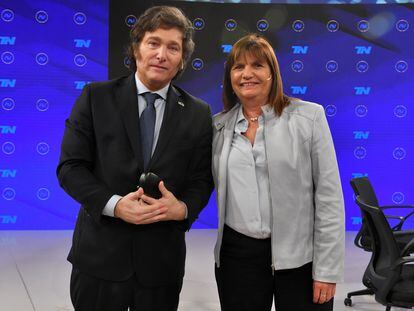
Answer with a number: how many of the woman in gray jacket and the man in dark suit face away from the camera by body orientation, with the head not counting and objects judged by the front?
0

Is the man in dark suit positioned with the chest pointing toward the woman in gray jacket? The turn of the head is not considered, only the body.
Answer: no

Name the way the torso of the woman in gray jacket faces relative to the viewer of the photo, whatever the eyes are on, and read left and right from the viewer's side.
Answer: facing the viewer and to the left of the viewer

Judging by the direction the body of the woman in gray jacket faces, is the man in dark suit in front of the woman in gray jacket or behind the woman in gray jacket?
in front

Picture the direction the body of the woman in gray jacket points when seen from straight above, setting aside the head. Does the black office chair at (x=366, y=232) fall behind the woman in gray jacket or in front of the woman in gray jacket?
behind

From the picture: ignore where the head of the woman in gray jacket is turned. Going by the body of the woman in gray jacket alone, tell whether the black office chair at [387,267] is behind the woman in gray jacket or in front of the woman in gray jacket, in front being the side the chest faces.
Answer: behind

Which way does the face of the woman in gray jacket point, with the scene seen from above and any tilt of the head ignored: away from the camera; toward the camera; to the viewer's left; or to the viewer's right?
toward the camera

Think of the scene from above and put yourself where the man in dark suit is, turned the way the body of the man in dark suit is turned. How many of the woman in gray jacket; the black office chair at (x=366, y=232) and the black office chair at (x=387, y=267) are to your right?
0

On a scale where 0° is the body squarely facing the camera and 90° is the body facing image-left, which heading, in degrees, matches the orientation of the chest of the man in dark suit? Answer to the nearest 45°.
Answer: approximately 0°

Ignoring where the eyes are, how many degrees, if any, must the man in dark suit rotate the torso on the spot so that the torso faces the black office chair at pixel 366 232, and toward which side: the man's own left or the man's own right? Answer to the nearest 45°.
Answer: approximately 135° to the man's own left

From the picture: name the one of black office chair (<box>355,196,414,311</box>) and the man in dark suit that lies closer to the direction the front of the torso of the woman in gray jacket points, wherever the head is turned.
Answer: the man in dark suit
